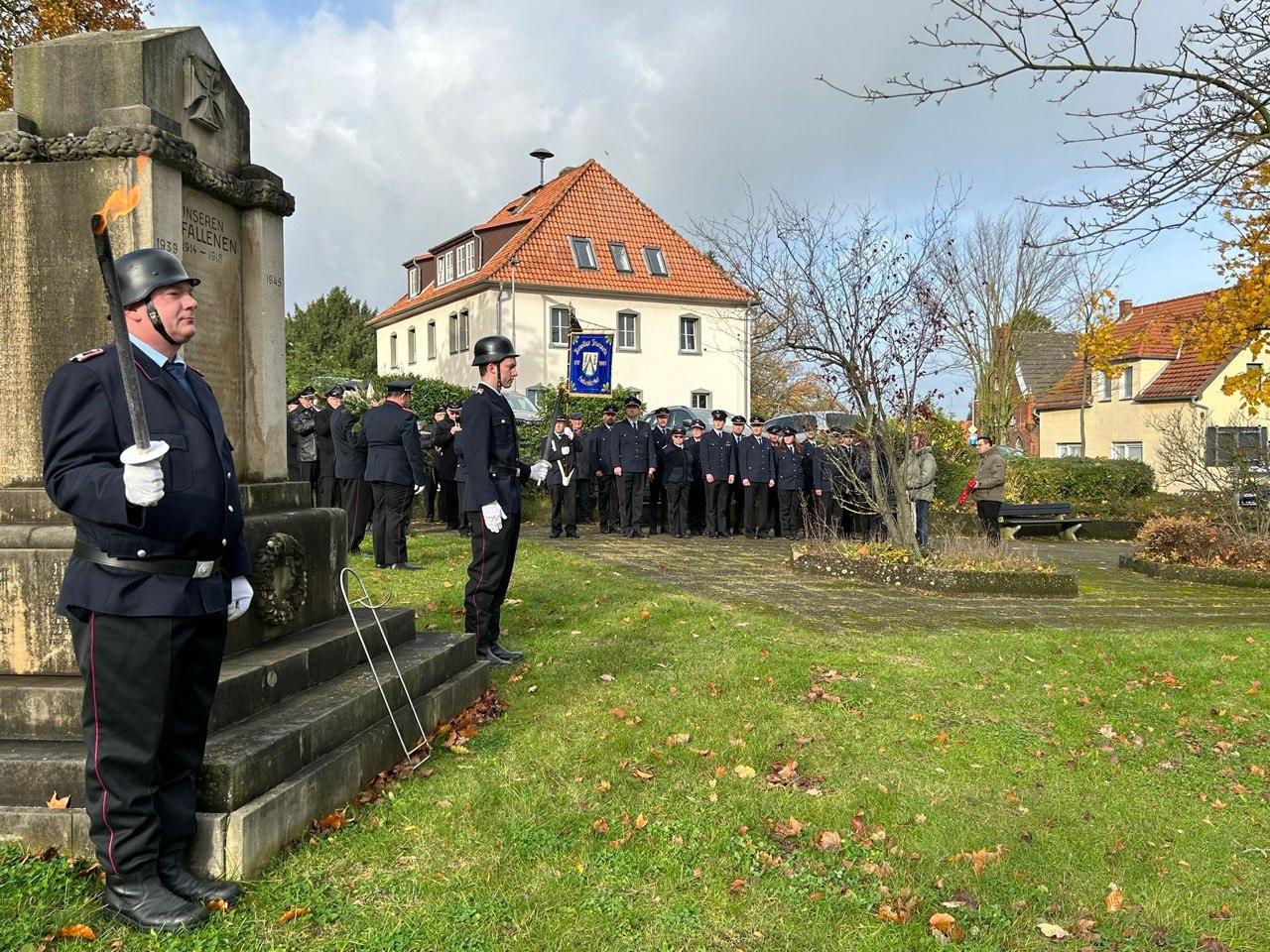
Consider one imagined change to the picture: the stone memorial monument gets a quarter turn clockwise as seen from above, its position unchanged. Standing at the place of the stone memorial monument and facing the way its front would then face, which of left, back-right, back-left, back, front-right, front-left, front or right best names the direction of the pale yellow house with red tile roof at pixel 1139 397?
back

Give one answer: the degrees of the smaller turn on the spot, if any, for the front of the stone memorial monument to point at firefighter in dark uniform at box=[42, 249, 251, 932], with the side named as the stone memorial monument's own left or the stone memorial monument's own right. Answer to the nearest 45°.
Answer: approximately 45° to the stone memorial monument's own right

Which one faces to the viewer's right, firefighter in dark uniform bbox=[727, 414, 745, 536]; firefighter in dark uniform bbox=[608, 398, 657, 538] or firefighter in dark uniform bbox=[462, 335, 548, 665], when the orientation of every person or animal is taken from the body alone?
firefighter in dark uniform bbox=[462, 335, 548, 665]

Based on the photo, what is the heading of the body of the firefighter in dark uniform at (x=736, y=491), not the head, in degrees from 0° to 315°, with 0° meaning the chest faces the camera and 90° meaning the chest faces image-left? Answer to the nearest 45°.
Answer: approximately 0°

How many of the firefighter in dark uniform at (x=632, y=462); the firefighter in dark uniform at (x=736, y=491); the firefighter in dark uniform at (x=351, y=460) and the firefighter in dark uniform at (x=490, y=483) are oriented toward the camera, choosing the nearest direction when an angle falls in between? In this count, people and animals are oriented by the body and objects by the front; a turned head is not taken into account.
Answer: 2
